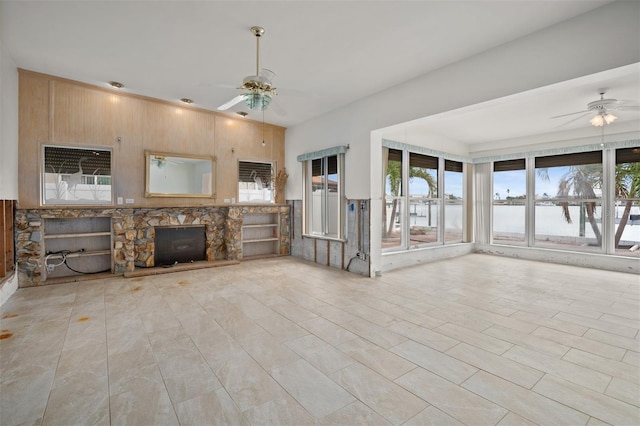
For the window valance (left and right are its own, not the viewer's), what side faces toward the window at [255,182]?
right

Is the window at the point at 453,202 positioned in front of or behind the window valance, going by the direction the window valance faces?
behind

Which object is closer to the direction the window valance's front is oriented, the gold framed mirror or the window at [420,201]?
the gold framed mirror

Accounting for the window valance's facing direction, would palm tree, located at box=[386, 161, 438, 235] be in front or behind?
behind

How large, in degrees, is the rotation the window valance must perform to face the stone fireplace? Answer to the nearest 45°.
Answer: approximately 45° to its right

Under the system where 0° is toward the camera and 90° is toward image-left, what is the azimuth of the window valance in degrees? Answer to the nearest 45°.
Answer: approximately 45°

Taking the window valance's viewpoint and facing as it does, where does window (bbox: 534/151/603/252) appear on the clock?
The window is roughly at 7 o'clock from the window valance.

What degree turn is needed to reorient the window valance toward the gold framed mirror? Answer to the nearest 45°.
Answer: approximately 45° to its right

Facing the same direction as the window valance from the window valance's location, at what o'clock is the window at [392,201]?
The window is roughly at 7 o'clock from the window valance.
